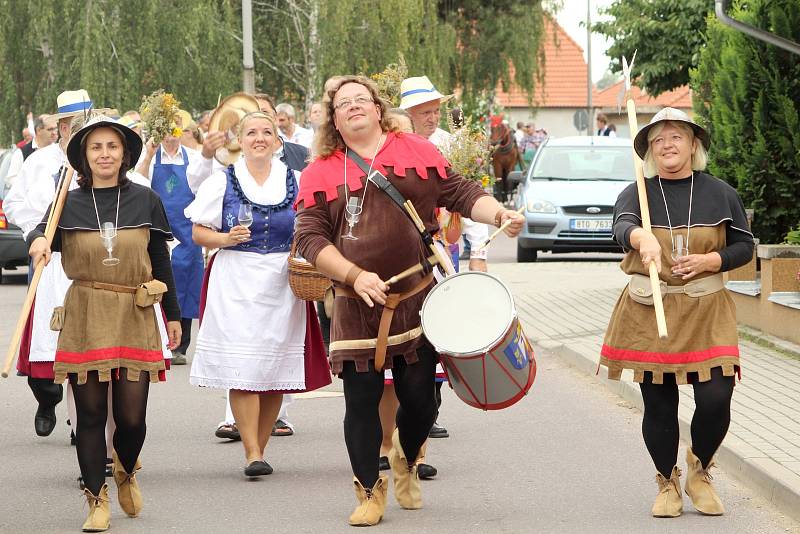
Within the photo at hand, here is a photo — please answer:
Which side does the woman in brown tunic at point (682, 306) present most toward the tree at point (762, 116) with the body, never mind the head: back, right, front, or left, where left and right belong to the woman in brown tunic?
back

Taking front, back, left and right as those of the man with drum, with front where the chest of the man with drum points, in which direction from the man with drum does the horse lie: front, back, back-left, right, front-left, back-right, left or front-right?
back

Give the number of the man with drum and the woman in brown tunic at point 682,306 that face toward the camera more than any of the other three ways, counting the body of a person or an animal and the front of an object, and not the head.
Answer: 2

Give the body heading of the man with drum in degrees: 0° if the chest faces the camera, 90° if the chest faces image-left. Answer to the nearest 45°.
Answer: approximately 0°

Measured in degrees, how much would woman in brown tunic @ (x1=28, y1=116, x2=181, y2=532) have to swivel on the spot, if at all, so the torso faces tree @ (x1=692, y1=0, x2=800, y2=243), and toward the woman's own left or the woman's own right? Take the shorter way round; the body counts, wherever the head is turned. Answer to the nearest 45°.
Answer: approximately 135° to the woman's own left

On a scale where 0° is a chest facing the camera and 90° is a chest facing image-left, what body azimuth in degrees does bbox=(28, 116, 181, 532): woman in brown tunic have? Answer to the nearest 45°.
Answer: approximately 0°

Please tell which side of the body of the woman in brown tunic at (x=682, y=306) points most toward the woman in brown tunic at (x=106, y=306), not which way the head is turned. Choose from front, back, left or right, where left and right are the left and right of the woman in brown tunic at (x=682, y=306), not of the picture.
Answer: right

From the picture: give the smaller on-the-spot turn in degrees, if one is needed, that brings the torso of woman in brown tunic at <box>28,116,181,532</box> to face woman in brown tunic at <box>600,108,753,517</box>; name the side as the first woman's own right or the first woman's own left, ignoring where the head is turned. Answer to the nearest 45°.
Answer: approximately 90° to the first woman's own left

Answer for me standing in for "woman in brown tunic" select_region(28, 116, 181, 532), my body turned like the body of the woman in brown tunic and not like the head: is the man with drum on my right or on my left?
on my left

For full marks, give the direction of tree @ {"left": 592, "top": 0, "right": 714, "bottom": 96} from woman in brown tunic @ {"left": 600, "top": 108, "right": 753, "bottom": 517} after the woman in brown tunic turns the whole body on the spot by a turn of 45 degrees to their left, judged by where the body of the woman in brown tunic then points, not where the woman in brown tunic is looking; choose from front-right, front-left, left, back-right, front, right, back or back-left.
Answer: back-left
